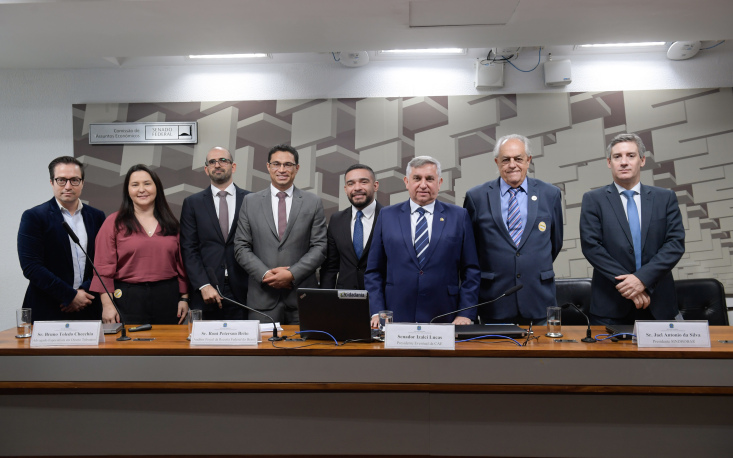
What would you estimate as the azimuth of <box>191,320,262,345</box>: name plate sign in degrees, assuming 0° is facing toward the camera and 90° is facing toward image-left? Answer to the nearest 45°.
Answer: approximately 0°

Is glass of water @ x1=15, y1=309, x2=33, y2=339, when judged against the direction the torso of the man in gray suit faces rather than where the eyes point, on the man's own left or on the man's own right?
on the man's own right

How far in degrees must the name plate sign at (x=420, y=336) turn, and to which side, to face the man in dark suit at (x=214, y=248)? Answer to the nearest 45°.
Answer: approximately 135° to its right

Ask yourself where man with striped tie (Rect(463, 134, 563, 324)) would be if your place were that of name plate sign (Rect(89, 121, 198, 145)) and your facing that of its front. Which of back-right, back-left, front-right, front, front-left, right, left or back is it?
front-left

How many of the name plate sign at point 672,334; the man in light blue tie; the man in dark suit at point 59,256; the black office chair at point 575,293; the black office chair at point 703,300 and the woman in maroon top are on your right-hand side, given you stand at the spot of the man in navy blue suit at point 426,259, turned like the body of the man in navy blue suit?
2

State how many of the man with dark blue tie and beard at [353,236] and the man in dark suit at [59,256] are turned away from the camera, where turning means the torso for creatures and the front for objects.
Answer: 0

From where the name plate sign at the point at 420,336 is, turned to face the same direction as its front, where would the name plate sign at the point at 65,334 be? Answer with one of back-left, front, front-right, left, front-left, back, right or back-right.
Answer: right

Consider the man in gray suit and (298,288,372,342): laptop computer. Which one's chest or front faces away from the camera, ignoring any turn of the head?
the laptop computer

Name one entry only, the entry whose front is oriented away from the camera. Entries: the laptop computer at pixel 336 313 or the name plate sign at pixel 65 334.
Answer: the laptop computer

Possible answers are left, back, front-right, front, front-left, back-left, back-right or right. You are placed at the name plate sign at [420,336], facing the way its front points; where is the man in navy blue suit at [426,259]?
back
